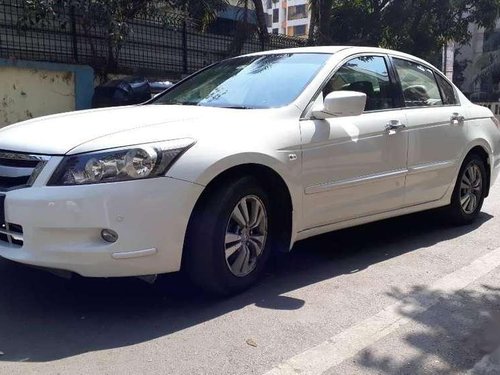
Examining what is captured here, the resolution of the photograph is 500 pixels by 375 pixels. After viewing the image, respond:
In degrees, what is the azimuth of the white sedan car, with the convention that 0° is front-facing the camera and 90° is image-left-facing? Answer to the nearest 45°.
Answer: approximately 45°

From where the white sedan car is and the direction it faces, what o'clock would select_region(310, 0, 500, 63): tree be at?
The tree is roughly at 5 o'clock from the white sedan car.
